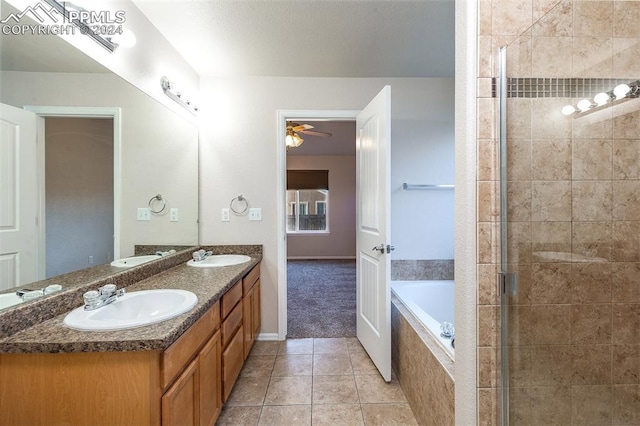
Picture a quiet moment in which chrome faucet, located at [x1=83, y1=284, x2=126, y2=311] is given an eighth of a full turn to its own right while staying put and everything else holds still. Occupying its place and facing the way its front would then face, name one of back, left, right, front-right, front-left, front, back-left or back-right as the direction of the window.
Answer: back-left

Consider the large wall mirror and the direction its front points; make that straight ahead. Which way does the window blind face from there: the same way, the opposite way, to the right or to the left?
to the right

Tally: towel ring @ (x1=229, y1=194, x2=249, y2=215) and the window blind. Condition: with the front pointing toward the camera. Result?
2

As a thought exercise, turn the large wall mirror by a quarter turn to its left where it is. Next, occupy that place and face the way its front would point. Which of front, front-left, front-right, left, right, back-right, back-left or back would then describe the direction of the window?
front

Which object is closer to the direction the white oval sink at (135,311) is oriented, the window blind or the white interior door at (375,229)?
the white interior door

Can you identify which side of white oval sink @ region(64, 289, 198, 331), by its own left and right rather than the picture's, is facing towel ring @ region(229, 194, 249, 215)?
left

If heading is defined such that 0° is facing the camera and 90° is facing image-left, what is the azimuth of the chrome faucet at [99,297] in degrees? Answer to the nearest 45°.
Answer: approximately 315°

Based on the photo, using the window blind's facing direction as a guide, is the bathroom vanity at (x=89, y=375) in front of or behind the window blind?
in front

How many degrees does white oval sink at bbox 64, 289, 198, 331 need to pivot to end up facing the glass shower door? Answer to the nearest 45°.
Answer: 0° — it already faces it

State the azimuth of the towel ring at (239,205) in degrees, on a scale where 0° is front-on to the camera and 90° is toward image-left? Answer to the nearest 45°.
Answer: approximately 0°

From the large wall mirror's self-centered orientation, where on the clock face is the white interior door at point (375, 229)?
The white interior door is roughly at 11 o'clock from the large wall mirror.

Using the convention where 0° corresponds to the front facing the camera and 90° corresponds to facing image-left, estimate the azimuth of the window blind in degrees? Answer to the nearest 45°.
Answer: approximately 0°

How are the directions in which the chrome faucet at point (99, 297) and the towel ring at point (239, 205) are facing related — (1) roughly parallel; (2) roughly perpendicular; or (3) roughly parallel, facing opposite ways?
roughly perpendicular

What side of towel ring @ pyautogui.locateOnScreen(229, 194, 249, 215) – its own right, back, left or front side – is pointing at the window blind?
back
